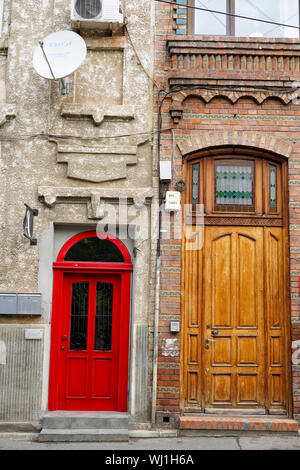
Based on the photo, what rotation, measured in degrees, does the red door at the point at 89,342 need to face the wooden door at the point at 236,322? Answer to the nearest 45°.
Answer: approximately 90° to its left

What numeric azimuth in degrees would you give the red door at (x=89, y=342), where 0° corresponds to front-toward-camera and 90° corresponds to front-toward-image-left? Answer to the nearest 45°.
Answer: approximately 0°

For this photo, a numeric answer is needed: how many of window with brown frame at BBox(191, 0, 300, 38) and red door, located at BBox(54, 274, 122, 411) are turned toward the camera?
2

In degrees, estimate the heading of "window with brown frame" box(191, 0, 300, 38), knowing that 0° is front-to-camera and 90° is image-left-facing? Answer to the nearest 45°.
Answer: approximately 0°
